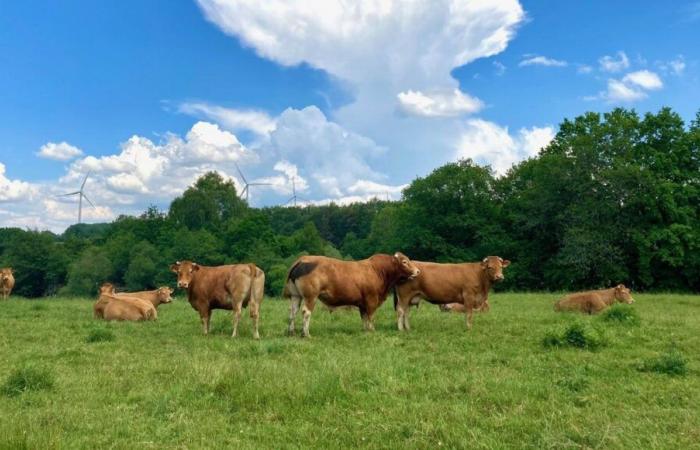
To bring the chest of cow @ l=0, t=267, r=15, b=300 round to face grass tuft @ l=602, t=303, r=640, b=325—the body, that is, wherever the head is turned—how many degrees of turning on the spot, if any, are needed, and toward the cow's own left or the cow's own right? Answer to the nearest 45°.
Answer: approximately 45° to the cow's own left

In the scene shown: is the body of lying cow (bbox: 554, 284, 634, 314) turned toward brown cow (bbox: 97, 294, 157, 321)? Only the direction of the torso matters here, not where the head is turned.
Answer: no

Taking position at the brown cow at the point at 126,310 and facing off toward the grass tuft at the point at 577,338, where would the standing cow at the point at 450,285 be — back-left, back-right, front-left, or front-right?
front-left

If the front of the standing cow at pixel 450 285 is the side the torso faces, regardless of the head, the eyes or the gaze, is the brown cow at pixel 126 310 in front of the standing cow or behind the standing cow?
behind

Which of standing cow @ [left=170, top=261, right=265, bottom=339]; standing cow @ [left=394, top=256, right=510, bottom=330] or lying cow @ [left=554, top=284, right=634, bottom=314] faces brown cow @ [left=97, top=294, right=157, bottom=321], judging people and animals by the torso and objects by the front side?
standing cow @ [left=170, top=261, right=265, bottom=339]

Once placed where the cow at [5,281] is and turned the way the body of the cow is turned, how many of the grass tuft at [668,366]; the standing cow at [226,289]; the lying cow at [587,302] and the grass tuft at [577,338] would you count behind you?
0

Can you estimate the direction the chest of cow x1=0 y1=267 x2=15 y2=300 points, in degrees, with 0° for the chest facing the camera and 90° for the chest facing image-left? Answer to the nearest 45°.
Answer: approximately 0°

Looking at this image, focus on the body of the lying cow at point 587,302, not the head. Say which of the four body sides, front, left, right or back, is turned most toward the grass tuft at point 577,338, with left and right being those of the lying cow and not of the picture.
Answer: right

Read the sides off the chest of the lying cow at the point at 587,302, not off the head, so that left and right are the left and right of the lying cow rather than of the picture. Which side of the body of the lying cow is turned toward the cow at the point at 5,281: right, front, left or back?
back

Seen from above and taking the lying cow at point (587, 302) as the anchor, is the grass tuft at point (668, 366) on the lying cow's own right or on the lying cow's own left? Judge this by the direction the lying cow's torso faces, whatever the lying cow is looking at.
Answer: on the lying cow's own right

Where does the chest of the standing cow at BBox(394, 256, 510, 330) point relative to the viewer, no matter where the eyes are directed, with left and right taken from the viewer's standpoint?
facing to the right of the viewer

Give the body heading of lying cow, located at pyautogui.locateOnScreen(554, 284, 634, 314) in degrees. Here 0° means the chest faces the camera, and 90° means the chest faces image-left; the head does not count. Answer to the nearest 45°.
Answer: approximately 270°
